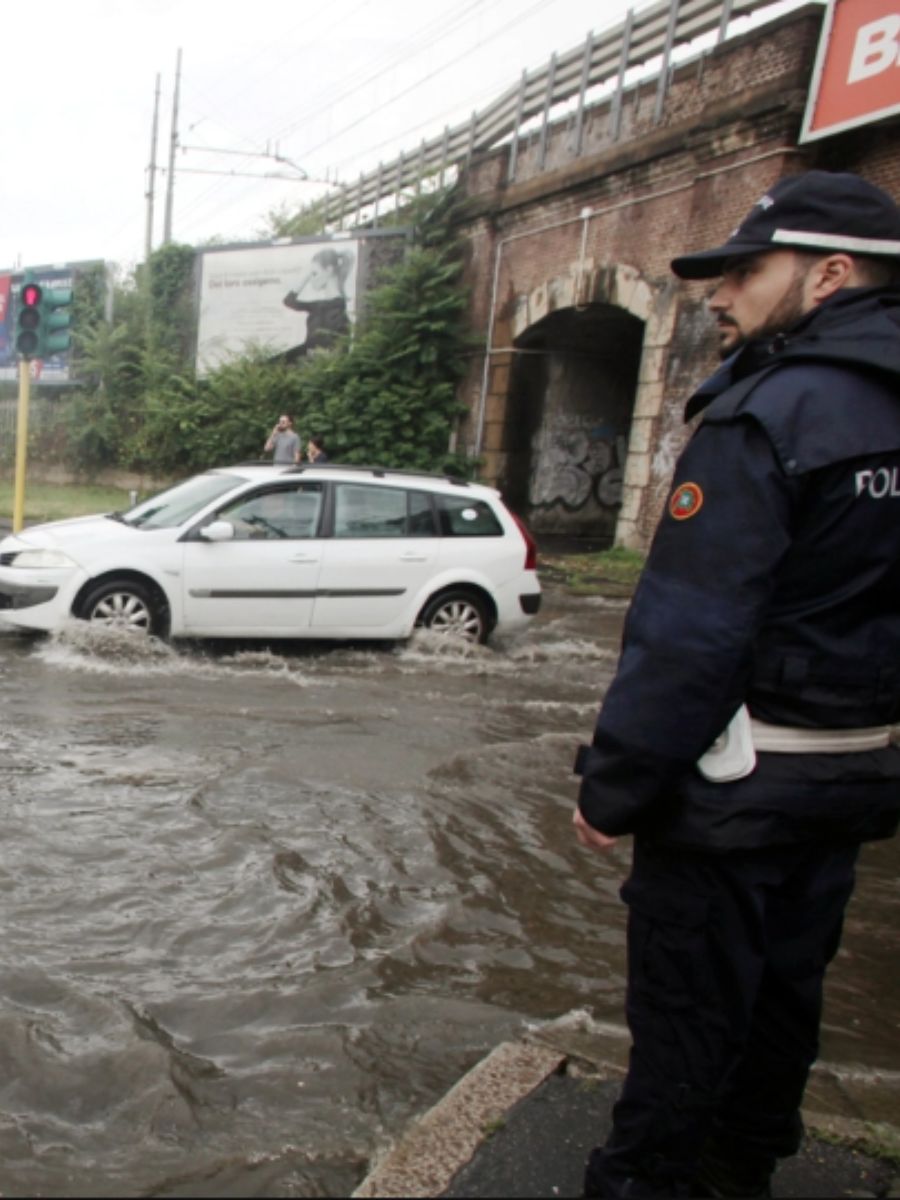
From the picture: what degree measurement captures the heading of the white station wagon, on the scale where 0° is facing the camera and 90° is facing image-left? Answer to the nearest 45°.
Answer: approximately 90°

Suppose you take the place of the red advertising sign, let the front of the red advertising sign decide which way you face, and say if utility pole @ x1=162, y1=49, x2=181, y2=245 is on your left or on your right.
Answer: on your right

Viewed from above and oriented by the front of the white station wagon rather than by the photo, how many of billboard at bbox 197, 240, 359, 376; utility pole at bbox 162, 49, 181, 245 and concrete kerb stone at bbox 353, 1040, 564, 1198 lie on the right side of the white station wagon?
2

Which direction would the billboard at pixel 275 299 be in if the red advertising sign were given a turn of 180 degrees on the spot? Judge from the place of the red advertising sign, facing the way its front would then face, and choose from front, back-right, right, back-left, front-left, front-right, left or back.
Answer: left

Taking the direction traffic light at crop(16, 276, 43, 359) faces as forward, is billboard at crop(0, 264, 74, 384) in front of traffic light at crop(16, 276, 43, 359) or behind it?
behind

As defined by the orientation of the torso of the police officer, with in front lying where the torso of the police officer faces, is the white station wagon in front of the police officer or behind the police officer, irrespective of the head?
in front

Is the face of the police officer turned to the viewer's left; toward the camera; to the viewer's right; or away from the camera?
to the viewer's left

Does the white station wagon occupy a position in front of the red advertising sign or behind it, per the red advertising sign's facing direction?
in front

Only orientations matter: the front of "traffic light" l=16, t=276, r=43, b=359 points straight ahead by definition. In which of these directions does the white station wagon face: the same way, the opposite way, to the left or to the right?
to the right

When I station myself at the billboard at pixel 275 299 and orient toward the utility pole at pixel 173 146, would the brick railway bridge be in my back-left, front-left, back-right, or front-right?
back-right

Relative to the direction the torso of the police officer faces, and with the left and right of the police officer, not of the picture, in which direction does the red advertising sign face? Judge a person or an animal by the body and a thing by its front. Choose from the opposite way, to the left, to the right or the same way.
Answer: to the left

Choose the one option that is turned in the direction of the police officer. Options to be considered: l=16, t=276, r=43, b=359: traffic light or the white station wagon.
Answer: the traffic light

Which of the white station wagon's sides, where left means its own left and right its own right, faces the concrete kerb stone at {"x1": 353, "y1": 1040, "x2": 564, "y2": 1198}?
left

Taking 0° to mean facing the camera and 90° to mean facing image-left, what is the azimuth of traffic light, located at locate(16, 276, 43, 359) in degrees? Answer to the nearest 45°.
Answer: approximately 0°

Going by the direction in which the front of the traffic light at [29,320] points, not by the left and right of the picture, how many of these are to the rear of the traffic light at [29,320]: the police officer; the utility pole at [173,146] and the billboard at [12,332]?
2
